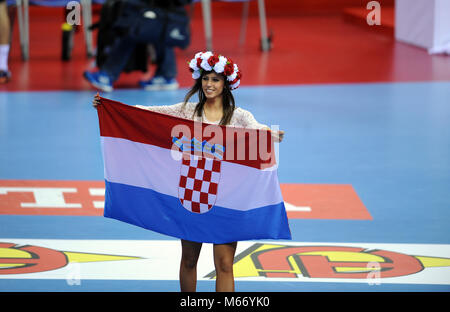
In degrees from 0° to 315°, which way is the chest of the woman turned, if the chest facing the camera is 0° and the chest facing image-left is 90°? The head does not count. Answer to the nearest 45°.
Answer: approximately 0°

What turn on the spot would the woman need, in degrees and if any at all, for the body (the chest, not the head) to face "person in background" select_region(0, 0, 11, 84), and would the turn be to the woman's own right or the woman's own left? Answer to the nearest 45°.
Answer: approximately 180°

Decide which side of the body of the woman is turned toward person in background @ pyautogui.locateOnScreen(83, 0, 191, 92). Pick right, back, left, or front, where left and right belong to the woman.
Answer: back

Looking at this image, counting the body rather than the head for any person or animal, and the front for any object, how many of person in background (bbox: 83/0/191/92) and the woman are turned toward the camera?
1

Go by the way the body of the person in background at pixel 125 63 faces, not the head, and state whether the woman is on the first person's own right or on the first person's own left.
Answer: on the first person's own left
